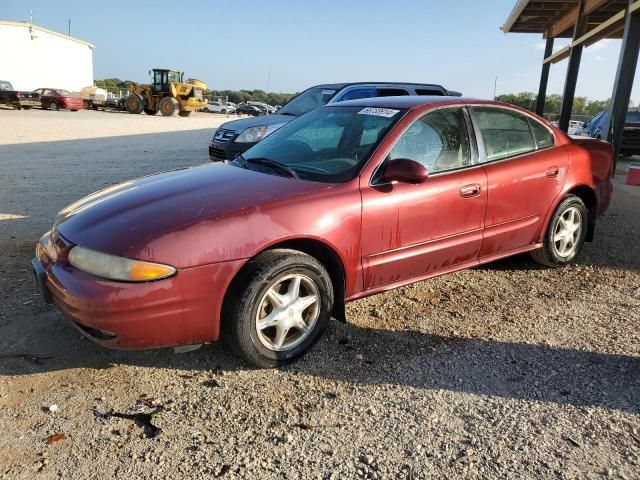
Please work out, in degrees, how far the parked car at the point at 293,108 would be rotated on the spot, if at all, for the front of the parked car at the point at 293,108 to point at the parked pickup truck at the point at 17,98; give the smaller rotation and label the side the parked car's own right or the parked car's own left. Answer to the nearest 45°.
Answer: approximately 90° to the parked car's own right

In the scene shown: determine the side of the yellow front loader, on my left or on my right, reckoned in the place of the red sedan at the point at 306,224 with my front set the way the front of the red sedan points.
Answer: on my right

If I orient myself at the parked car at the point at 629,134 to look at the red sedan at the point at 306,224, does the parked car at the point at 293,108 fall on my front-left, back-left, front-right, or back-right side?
front-right

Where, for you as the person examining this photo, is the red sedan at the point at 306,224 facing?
facing the viewer and to the left of the viewer

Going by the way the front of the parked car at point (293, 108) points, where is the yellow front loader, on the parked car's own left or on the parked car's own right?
on the parked car's own right

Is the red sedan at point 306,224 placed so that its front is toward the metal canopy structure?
no

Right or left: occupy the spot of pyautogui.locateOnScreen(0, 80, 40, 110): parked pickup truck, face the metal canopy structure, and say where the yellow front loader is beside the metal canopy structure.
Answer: left

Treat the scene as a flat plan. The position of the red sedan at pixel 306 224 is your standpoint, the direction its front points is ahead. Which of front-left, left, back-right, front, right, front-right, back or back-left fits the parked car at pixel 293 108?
back-right

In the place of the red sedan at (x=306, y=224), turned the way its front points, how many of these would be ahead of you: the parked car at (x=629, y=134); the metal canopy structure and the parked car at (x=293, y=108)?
0

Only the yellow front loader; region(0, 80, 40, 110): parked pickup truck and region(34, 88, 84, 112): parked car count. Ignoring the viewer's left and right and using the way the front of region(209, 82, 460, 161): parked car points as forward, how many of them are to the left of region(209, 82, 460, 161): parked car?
0

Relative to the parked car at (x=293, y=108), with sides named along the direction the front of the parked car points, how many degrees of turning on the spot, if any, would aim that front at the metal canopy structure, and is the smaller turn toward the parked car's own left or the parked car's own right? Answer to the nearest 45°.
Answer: approximately 180°

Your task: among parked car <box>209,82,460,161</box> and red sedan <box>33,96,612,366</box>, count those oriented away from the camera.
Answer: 0

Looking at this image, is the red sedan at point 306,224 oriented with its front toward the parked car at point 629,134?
no

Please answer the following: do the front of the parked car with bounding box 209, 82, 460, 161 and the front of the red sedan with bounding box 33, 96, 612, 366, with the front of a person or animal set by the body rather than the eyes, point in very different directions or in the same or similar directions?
same or similar directions

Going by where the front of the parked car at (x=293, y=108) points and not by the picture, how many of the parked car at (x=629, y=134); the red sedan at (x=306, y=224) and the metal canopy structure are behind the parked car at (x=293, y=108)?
2

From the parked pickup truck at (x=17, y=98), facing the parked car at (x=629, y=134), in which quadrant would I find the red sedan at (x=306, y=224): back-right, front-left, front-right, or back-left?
front-right

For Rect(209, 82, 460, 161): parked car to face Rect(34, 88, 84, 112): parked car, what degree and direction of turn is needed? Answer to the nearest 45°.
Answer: approximately 90° to its right
